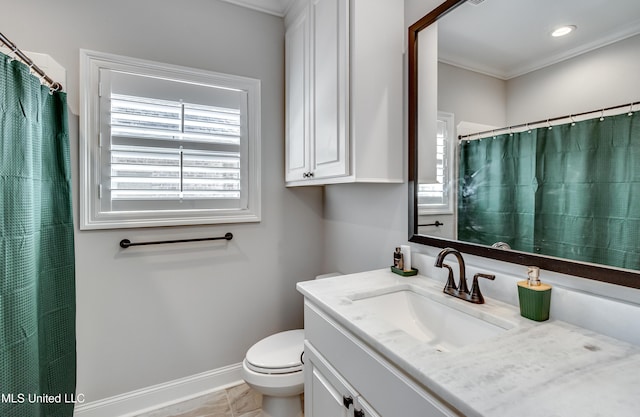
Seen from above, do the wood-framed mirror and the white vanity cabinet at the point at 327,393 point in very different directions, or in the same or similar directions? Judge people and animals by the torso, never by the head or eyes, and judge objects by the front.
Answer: same or similar directions

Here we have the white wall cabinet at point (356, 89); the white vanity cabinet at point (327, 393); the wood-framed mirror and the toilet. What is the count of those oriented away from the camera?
0

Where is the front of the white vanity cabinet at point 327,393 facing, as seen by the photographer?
facing the viewer and to the left of the viewer

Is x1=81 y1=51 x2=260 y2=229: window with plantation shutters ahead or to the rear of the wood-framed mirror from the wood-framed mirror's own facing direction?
ahead

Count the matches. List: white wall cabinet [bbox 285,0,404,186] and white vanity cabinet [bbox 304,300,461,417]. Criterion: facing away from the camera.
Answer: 0

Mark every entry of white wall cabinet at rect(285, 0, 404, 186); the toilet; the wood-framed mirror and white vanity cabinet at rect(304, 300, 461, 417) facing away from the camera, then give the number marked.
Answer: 0

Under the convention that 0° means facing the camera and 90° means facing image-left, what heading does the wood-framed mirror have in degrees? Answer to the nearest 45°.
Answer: approximately 45°

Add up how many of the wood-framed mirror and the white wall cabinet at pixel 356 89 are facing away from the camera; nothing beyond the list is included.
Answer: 0

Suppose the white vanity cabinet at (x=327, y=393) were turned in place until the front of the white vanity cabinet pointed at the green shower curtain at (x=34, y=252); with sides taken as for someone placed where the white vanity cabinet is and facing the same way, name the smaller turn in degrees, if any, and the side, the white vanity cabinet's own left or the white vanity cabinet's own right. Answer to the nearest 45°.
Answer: approximately 45° to the white vanity cabinet's own right

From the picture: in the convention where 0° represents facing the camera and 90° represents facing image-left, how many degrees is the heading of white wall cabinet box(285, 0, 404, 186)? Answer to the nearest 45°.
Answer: approximately 45°

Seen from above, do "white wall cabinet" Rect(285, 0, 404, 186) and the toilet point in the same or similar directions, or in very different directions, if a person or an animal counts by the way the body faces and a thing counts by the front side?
same or similar directions
